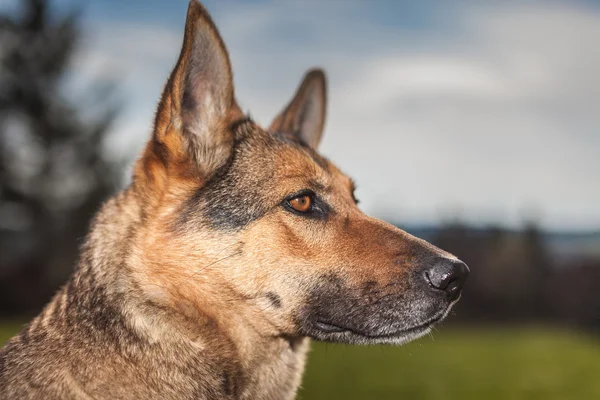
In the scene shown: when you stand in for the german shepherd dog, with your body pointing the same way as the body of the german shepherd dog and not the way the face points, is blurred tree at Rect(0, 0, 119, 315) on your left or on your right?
on your left

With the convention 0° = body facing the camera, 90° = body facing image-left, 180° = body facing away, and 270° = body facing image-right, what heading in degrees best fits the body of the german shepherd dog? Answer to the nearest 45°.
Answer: approximately 270°
